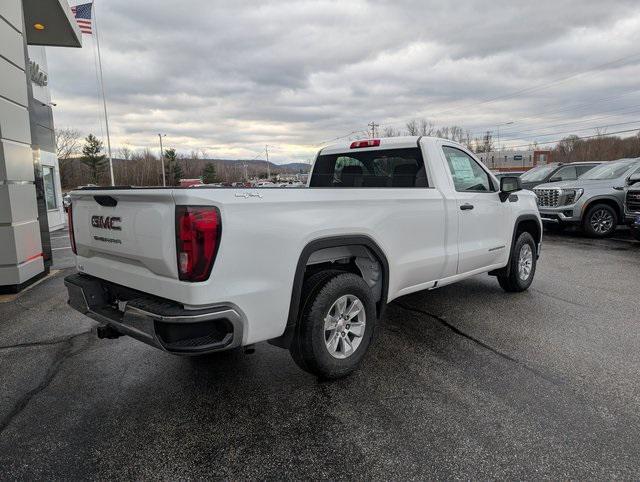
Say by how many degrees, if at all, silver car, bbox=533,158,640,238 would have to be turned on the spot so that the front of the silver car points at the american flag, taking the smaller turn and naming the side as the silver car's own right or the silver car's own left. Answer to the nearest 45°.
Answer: approximately 45° to the silver car's own right

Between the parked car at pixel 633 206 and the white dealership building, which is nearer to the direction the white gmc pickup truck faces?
the parked car

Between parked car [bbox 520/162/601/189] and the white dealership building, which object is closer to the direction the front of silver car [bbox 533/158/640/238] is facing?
the white dealership building

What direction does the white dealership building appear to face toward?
to the viewer's right

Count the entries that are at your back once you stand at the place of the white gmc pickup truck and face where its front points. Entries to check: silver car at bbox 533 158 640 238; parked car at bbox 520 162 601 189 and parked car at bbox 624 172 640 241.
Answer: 0

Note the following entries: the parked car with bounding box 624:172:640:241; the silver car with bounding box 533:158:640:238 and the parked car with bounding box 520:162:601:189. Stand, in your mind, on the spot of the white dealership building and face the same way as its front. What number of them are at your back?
0

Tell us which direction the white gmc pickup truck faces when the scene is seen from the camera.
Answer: facing away from the viewer and to the right of the viewer

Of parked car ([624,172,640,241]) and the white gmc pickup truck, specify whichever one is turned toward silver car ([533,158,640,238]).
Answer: the white gmc pickup truck

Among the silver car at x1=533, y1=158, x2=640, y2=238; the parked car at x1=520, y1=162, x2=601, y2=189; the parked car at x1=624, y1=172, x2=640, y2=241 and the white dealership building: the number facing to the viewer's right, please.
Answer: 1

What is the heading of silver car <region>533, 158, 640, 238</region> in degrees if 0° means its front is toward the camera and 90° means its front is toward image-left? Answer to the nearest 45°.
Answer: approximately 45°

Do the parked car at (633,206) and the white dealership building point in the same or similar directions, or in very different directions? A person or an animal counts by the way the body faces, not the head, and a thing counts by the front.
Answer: very different directions

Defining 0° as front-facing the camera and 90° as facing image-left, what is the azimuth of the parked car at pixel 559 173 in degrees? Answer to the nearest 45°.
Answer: approximately 45°

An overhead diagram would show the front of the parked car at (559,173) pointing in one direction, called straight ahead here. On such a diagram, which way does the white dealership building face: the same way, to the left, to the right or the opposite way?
the opposite way

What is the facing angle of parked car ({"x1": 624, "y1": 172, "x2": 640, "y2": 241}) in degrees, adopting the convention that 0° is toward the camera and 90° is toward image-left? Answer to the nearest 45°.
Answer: approximately 45°

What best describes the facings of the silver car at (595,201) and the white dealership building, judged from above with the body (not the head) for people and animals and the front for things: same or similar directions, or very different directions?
very different directions

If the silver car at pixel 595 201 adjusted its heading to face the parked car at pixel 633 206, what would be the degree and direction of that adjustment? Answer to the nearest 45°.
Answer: approximately 90° to its left
